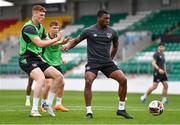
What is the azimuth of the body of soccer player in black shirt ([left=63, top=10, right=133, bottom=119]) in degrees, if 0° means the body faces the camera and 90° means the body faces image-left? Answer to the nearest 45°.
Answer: approximately 0°
